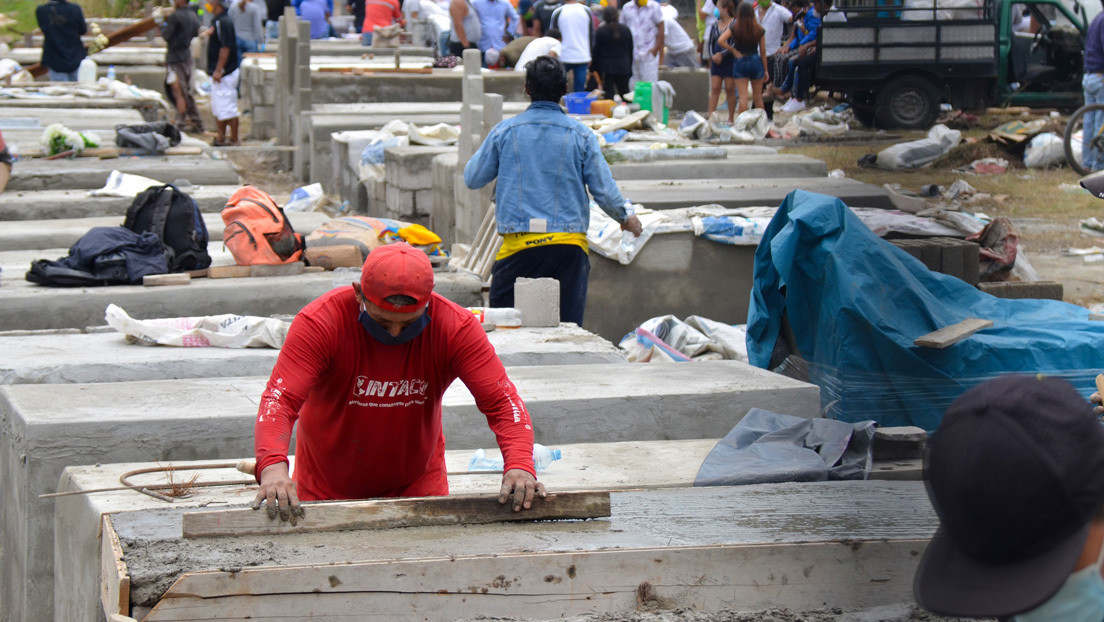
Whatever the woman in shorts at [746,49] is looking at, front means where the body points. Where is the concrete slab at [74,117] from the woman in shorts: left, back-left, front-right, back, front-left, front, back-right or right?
left

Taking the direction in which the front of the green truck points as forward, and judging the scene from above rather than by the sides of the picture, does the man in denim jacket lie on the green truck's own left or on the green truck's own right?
on the green truck's own right

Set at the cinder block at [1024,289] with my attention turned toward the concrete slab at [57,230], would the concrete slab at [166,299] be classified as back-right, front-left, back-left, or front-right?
front-left

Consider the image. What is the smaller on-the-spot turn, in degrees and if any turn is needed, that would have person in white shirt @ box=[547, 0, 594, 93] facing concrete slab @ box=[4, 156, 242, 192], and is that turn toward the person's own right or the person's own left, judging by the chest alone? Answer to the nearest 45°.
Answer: approximately 135° to the person's own left

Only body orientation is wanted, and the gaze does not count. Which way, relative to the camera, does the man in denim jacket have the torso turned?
away from the camera

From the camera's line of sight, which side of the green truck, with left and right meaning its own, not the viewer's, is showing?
right

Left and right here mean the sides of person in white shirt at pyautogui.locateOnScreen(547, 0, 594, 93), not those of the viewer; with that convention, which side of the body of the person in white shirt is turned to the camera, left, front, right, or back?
back

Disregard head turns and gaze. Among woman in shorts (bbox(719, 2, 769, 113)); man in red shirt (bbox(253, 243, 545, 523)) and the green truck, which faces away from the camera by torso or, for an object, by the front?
the woman in shorts

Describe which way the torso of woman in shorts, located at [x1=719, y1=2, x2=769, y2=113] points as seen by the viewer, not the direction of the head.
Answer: away from the camera

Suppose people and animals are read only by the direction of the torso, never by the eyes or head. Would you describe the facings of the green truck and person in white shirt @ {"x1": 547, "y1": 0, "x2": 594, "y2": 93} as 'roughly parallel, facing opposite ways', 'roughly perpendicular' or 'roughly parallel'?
roughly perpendicular

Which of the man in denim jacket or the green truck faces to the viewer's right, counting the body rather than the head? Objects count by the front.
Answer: the green truck

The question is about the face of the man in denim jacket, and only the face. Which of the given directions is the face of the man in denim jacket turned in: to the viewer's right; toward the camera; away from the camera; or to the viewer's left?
away from the camera

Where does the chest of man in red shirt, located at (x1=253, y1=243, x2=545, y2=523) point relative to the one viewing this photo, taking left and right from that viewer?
facing the viewer

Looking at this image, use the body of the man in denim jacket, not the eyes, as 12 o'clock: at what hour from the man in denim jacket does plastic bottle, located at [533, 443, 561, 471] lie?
The plastic bottle is roughly at 6 o'clock from the man in denim jacket.

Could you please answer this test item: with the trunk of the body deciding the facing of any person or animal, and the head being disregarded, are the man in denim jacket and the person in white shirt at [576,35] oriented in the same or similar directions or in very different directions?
same or similar directions

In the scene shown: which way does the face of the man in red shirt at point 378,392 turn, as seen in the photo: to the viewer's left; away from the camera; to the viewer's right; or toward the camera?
toward the camera

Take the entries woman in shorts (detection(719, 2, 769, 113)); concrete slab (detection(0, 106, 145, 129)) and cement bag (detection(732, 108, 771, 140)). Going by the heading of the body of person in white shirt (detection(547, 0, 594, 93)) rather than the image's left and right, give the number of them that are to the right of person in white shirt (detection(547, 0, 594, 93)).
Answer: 2
